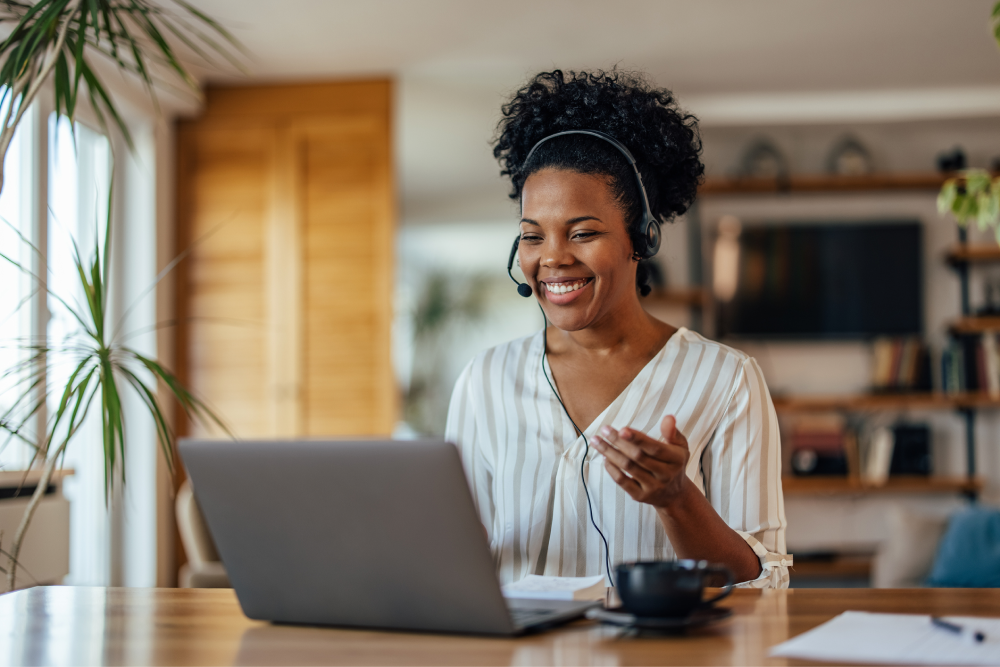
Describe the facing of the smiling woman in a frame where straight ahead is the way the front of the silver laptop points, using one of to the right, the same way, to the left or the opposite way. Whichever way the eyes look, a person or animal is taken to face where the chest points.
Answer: the opposite way

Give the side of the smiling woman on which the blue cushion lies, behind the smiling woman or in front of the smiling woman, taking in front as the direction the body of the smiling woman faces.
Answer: behind

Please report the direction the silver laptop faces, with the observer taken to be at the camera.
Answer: facing away from the viewer and to the right of the viewer

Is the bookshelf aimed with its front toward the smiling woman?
yes

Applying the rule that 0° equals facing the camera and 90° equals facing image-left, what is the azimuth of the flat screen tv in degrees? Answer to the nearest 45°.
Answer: approximately 0°

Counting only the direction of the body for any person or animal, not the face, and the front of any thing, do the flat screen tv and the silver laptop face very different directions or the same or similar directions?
very different directions

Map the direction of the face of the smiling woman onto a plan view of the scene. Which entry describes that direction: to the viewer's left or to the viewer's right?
to the viewer's left

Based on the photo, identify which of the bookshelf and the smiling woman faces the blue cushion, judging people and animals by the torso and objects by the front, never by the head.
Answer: the bookshelf

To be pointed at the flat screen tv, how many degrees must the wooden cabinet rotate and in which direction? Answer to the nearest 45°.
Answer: approximately 90° to its left

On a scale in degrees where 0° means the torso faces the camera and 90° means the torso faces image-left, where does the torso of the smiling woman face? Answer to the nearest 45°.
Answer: approximately 45°

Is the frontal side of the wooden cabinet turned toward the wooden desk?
yes
